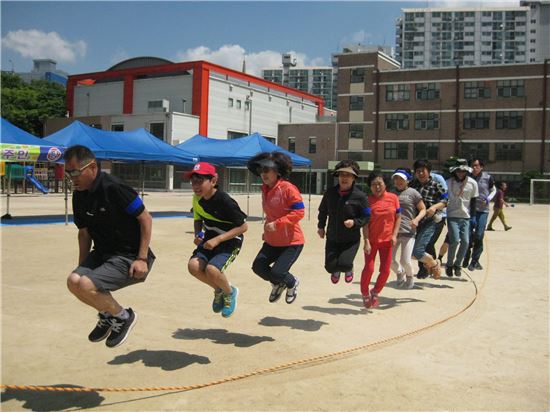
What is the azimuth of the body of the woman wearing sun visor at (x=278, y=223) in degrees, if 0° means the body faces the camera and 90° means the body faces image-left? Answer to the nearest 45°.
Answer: approximately 45°

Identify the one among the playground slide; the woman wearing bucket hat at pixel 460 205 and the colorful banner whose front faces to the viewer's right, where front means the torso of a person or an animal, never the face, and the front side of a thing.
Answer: the playground slide

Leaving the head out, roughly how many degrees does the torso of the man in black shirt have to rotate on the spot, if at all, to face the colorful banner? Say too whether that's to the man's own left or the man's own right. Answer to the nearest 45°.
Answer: approximately 135° to the man's own right

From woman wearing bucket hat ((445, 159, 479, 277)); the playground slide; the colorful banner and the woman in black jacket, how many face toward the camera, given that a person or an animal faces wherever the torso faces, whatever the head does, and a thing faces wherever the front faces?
3

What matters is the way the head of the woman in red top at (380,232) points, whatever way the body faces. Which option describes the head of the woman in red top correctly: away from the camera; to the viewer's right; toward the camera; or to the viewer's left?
toward the camera

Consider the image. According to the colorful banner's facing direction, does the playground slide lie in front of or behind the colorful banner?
behind

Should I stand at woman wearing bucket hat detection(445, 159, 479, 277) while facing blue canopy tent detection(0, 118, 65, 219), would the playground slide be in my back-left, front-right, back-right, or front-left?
front-right

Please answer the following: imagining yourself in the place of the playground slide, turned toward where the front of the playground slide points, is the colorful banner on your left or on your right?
on your right

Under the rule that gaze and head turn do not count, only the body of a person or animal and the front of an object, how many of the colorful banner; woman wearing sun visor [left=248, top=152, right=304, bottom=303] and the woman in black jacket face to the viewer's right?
0

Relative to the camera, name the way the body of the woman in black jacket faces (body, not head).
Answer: toward the camera

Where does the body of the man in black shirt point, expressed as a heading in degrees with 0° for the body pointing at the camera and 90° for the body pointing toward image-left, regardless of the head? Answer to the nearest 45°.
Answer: approximately 45°

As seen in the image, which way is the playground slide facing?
to the viewer's right

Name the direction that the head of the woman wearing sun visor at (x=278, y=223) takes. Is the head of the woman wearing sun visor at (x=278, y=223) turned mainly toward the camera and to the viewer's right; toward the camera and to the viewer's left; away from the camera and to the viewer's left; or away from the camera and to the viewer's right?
toward the camera and to the viewer's left

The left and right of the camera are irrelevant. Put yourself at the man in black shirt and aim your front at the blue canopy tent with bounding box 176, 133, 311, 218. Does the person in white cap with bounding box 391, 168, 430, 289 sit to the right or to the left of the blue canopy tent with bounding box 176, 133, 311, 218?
right

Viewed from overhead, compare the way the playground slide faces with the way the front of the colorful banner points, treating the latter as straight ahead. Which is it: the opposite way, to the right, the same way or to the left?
to the left

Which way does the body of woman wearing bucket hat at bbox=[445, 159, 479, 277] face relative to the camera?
toward the camera

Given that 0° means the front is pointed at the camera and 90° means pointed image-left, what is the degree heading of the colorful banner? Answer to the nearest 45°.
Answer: approximately 0°

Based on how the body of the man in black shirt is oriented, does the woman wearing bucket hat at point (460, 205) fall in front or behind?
behind

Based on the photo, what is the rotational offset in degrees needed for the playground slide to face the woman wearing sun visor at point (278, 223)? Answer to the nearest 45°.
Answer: approximately 90° to its right
